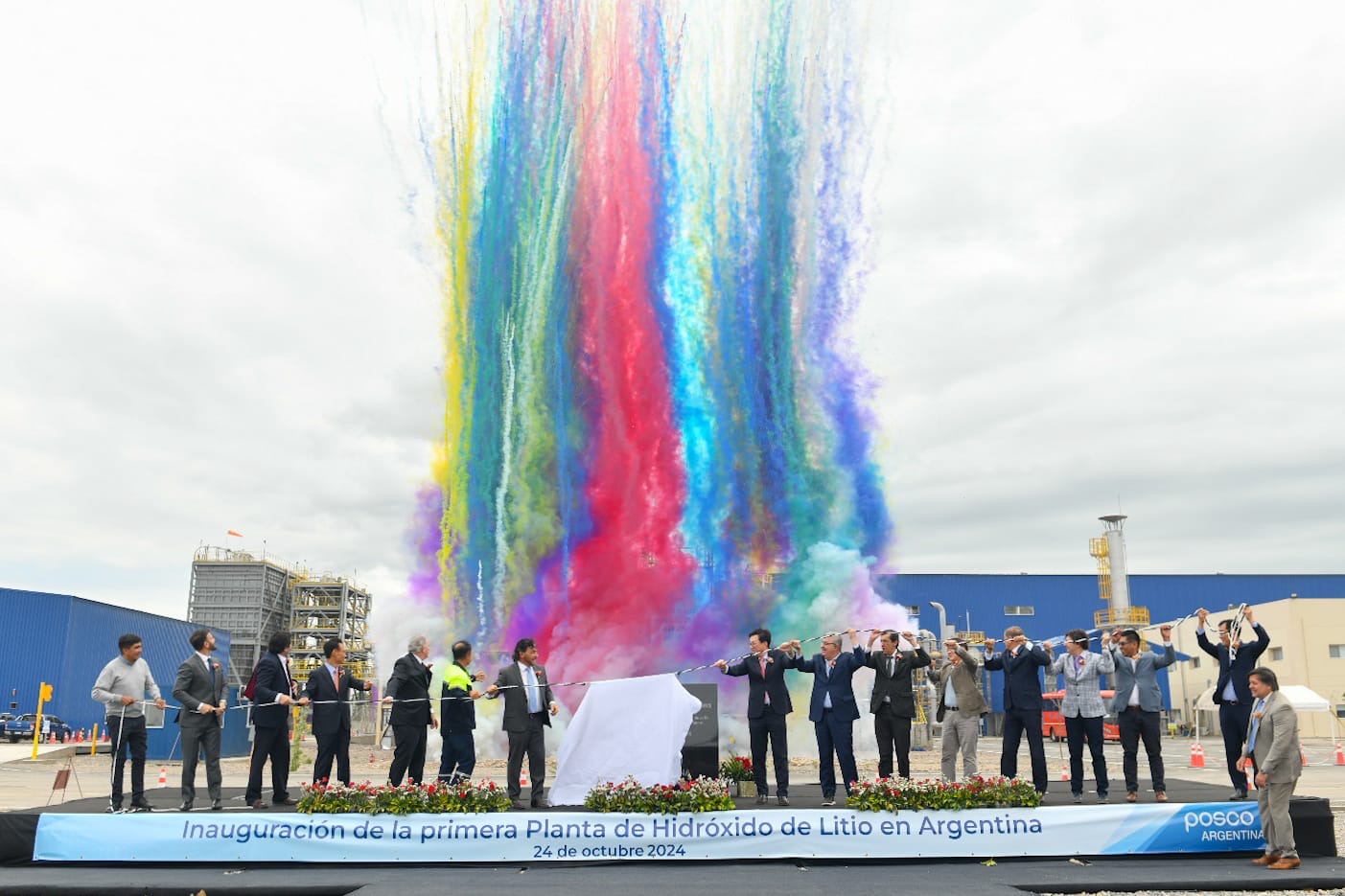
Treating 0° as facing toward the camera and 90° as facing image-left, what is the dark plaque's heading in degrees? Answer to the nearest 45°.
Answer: approximately 0°

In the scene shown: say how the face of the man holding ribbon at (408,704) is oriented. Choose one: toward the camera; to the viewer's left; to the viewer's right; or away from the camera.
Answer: to the viewer's right

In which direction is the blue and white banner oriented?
toward the camera

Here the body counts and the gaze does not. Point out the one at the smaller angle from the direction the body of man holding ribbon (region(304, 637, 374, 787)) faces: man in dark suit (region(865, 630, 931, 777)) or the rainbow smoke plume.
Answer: the man in dark suit

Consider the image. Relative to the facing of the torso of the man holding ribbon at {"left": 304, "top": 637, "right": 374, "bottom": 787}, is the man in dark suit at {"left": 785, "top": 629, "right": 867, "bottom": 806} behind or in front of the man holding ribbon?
in front

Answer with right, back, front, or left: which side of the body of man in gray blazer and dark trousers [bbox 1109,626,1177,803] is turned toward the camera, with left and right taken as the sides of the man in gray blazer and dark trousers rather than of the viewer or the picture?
front

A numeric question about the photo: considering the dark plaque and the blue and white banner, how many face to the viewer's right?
0

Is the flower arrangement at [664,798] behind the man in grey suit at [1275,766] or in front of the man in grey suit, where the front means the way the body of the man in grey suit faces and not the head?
in front

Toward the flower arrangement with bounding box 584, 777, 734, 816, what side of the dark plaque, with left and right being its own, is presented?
front

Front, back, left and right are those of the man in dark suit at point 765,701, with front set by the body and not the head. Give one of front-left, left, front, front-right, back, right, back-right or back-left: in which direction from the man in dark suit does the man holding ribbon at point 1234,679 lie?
left
